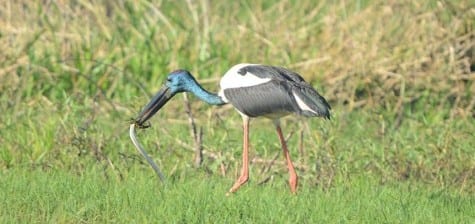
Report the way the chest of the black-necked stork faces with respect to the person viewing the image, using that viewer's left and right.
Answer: facing to the left of the viewer
